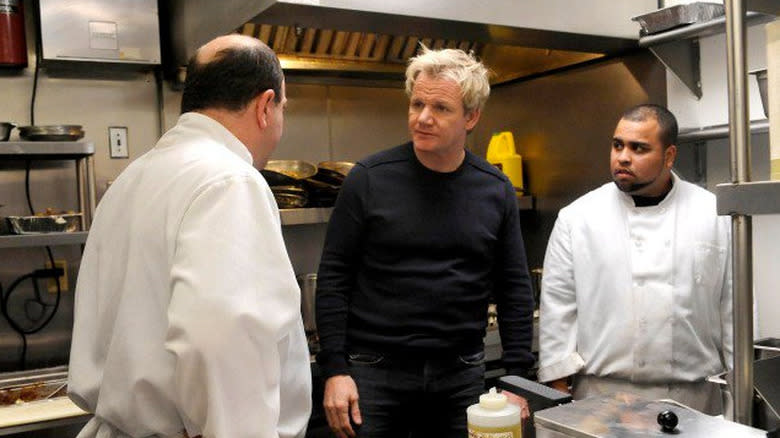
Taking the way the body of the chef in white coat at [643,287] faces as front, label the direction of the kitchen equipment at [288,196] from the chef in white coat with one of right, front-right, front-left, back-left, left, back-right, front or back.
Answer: right

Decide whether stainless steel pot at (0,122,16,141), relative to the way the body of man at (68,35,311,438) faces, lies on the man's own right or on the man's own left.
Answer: on the man's own left

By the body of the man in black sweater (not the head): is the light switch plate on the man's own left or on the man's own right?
on the man's own right

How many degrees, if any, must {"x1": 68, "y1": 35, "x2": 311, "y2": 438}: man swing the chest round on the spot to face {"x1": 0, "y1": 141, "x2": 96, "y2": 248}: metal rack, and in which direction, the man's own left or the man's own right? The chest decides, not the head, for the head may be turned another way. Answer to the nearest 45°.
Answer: approximately 45° to the man's own left

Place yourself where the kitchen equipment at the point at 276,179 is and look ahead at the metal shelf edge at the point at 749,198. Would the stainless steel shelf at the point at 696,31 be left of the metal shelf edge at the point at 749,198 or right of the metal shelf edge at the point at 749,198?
left

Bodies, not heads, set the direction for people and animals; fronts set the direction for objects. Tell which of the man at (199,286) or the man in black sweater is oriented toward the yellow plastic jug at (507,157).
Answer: the man
